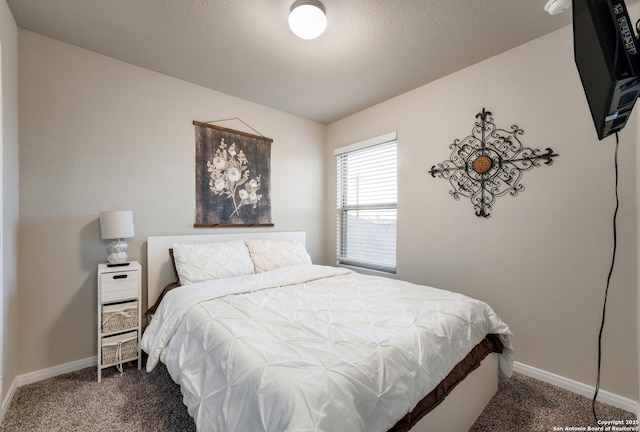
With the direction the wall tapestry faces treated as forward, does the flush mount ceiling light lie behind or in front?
in front

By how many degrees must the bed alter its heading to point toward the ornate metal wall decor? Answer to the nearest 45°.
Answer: approximately 90° to its left

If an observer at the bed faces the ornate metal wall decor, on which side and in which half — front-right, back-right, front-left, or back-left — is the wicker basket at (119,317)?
back-left

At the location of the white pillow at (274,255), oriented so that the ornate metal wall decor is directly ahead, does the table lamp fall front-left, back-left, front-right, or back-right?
back-right

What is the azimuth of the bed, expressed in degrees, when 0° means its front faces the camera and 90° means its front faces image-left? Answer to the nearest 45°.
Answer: approximately 315°

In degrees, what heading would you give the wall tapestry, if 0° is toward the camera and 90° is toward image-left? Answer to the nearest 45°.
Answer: approximately 315°

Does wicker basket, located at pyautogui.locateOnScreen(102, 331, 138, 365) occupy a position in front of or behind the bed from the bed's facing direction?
behind

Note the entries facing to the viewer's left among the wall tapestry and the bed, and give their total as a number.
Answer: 0
